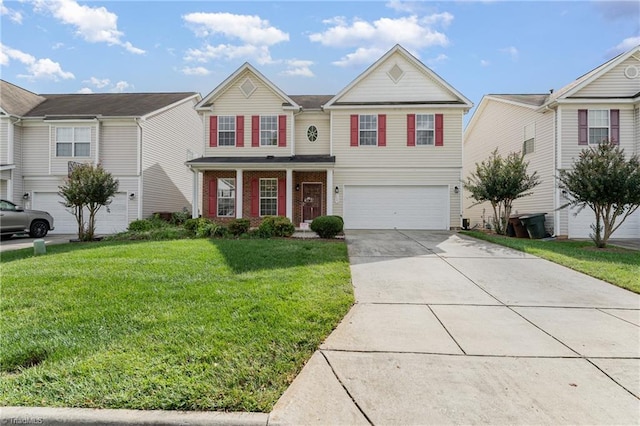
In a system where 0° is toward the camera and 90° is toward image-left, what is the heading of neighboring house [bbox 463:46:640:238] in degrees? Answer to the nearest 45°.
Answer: approximately 315°

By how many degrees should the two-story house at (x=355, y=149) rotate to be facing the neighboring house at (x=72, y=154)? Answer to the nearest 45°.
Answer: approximately 90° to its right

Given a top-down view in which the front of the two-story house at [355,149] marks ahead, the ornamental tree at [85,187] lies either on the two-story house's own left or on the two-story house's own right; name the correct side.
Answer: on the two-story house's own right

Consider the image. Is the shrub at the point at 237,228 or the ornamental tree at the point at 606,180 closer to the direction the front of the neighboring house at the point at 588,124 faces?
the ornamental tree

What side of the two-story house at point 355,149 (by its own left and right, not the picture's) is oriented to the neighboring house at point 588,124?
left

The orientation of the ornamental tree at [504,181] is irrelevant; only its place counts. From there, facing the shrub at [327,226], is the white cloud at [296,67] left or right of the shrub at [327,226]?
right

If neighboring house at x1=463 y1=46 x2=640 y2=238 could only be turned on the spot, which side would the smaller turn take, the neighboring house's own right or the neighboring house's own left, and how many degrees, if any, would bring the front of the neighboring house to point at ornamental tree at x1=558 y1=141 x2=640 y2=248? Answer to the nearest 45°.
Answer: approximately 45° to the neighboring house's own right

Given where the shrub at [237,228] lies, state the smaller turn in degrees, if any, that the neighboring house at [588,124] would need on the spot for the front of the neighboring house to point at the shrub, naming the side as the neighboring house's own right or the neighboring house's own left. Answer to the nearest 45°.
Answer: approximately 90° to the neighboring house's own right

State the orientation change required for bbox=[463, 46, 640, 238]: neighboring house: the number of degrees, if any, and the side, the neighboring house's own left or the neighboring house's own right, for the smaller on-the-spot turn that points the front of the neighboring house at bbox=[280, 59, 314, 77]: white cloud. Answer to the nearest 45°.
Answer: approximately 135° to the neighboring house's own right

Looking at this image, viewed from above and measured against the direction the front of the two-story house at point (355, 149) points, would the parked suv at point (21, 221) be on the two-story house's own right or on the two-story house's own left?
on the two-story house's own right
